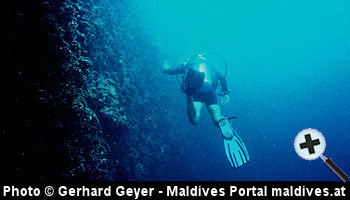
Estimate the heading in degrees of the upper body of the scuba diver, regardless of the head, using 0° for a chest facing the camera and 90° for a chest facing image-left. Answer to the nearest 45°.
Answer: approximately 180°
